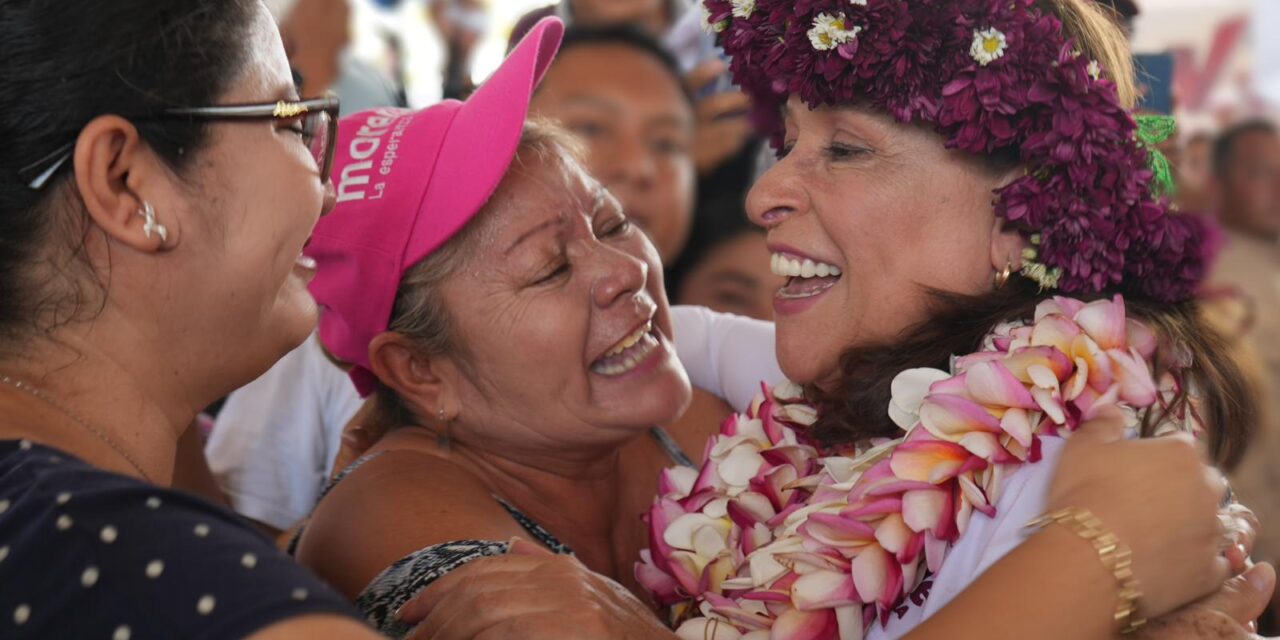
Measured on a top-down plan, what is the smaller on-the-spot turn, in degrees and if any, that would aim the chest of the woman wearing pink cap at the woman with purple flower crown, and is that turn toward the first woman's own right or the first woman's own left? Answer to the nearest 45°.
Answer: approximately 45° to the first woman's own left

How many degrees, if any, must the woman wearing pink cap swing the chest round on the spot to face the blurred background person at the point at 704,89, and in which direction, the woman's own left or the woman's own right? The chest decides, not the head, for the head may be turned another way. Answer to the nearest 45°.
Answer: approximately 135° to the woman's own left

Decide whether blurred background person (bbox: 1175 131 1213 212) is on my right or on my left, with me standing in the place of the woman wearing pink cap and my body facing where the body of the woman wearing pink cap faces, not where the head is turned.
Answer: on my left

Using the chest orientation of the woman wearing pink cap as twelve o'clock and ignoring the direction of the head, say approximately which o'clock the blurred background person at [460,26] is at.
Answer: The blurred background person is roughly at 7 o'clock from the woman wearing pink cap.

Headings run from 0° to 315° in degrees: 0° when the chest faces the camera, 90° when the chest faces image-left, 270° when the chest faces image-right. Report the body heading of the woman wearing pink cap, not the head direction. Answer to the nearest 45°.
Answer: approximately 315°

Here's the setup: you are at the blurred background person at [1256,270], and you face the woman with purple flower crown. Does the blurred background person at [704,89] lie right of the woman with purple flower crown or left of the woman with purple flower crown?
right

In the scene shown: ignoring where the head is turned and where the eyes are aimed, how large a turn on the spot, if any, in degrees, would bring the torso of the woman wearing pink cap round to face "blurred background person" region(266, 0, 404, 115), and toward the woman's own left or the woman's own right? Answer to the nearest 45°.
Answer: approximately 180°
